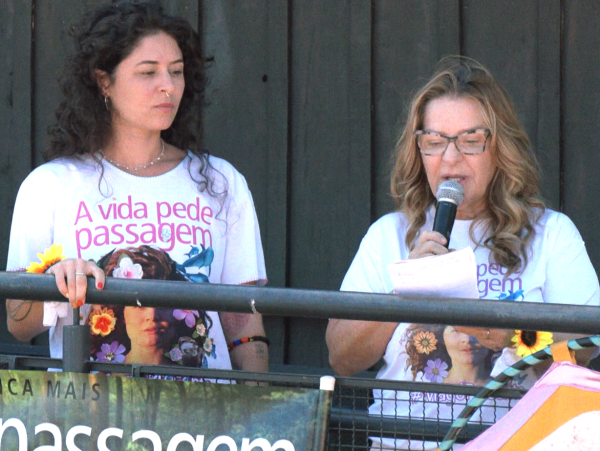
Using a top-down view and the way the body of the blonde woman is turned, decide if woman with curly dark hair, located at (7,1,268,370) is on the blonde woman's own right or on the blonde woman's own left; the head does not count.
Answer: on the blonde woman's own right

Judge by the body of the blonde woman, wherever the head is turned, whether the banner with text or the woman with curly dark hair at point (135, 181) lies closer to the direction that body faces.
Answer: the banner with text

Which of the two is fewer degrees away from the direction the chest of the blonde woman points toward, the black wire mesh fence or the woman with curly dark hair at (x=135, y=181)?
the black wire mesh fence

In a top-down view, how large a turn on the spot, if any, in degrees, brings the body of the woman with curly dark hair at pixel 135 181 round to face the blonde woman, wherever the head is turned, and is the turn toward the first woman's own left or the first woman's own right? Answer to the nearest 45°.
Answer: approximately 90° to the first woman's own left

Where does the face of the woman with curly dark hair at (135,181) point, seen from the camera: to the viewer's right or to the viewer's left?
to the viewer's right

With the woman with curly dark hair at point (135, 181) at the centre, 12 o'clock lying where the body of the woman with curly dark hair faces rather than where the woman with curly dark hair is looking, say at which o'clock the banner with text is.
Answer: The banner with text is roughly at 12 o'clock from the woman with curly dark hair.

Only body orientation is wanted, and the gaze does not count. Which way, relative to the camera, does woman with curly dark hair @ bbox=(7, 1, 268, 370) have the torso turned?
toward the camera

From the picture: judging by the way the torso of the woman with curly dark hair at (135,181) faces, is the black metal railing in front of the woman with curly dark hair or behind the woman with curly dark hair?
in front

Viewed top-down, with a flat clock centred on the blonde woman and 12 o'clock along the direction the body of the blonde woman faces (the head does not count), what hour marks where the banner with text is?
The banner with text is roughly at 1 o'clock from the blonde woman.

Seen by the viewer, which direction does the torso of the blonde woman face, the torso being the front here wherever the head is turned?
toward the camera

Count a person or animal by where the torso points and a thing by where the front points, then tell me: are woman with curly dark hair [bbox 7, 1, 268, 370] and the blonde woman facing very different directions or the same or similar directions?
same or similar directions

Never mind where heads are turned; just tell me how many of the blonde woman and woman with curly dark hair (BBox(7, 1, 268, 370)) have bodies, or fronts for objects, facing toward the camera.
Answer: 2
